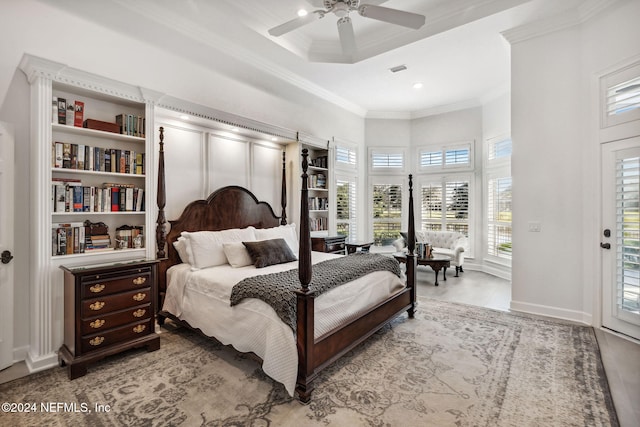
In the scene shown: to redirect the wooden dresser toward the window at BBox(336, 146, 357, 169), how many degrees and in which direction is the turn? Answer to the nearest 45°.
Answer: approximately 90° to its left

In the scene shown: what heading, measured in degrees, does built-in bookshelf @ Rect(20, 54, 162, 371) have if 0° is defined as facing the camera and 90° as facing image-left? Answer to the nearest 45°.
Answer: approximately 315°

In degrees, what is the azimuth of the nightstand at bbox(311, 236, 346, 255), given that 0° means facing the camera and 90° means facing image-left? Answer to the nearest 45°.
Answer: approximately 315°

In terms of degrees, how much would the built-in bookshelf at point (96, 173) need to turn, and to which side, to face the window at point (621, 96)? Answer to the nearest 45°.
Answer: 0° — it already faces it

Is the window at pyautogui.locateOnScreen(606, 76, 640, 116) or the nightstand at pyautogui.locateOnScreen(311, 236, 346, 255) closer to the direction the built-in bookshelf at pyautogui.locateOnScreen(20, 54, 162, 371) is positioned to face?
the window

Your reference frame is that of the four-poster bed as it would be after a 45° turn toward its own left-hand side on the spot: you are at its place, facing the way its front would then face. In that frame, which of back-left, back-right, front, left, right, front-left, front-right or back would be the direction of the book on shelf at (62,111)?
back

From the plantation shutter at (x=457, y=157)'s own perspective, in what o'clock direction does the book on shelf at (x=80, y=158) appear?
The book on shelf is roughly at 1 o'clock from the plantation shutter.

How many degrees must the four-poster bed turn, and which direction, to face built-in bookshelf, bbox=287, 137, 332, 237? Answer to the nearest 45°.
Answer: approximately 135° to its left

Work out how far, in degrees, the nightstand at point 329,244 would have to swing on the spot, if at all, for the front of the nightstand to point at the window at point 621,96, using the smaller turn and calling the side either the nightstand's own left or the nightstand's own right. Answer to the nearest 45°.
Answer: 0° — it already faces it

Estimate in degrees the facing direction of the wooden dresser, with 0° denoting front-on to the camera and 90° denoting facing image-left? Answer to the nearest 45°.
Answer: approximately 315°

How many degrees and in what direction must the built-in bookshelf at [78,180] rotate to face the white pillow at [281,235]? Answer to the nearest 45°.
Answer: approximately 45° to its left

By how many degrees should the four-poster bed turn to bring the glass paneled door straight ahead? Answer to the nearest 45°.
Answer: approximately 45° to its left
